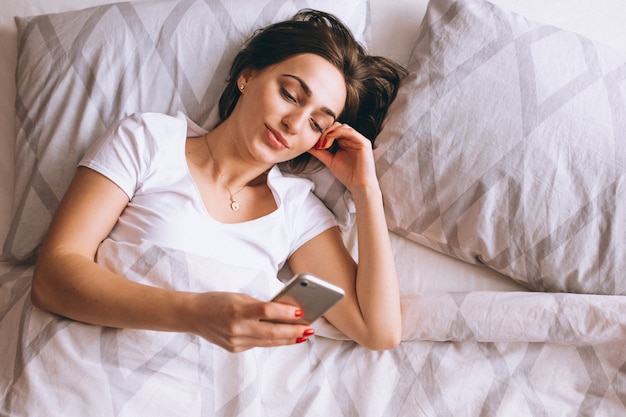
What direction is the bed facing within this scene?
toward the camera
